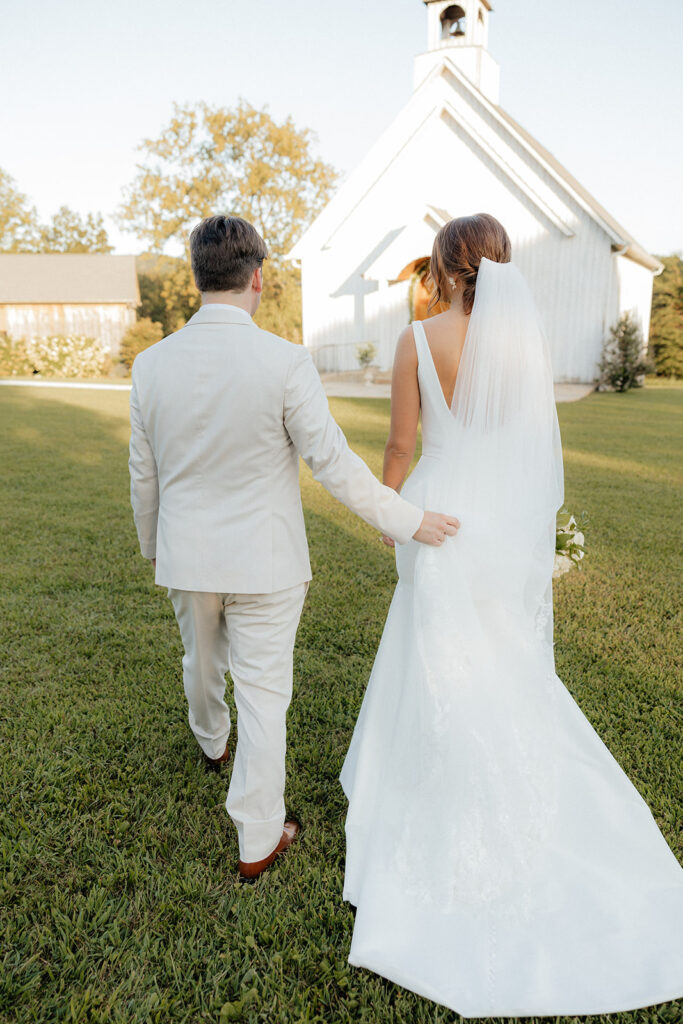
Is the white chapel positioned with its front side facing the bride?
yes

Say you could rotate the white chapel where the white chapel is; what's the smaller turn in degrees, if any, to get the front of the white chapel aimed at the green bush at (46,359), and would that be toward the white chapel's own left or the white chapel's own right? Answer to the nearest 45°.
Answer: approximately 90° to the white chapel's own right

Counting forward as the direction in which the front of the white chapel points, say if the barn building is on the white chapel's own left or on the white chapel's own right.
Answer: on the white chapel's own right

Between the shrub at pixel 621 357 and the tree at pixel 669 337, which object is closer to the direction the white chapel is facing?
the shrub

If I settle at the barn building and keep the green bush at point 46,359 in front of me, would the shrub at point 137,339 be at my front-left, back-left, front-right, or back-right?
front-left

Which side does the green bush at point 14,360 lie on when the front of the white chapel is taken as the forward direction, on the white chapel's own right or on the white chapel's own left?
on the white chapel's own right

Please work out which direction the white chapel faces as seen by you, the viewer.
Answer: facing the viewer

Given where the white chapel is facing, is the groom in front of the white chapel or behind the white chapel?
in front

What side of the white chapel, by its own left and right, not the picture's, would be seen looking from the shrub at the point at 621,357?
left
